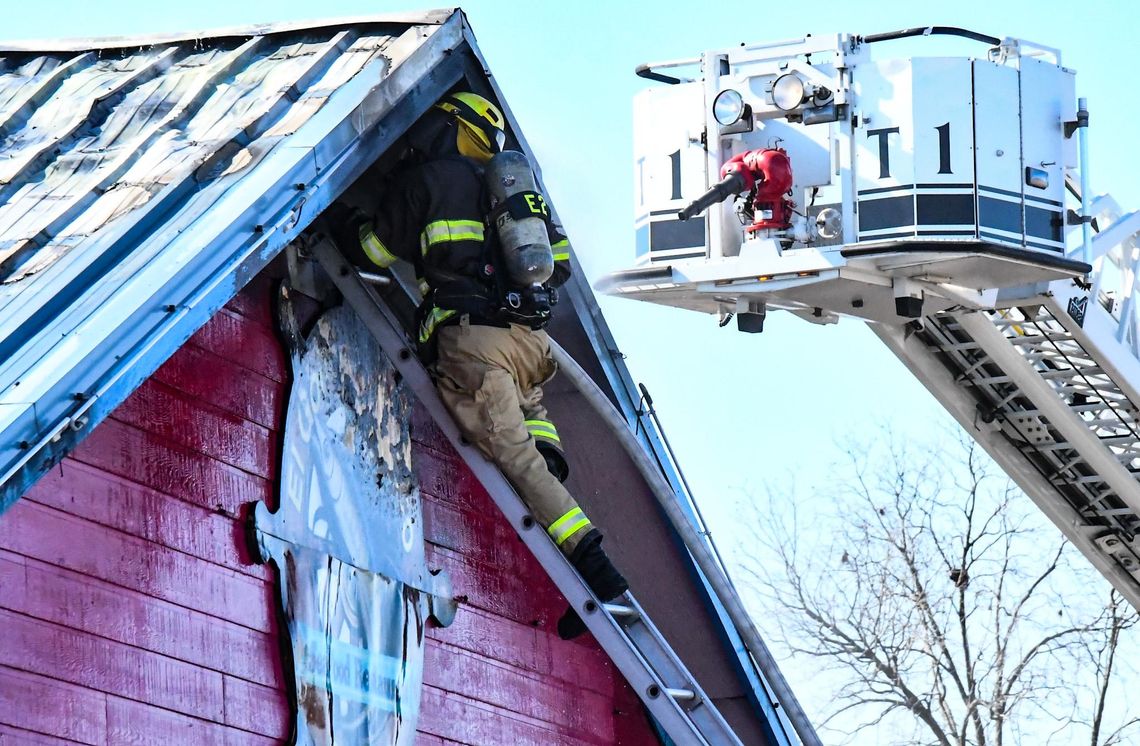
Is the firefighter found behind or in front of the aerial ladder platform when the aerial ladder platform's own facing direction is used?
in front

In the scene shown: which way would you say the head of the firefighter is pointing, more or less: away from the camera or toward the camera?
away from the camera

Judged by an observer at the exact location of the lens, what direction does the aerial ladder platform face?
facing the viewer and to the left of the viewer
